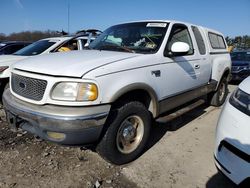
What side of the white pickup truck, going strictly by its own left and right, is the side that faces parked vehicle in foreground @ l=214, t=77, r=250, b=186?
left

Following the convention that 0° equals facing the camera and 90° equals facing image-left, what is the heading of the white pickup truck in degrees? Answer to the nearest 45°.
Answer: approximately 45°

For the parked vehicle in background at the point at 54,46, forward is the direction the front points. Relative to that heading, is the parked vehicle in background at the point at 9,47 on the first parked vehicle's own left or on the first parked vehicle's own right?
on the first parked vehicle's own right

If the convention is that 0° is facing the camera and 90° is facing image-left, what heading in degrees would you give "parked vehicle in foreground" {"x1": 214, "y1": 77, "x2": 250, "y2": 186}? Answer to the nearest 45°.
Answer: approximately 45°

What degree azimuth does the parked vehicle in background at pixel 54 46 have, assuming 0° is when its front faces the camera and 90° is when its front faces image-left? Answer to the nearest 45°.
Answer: approximately 45°

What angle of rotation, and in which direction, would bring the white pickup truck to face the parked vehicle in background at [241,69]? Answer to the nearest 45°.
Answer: approximately 180°

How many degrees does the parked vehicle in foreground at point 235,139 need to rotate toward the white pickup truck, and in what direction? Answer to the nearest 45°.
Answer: approximately 45° to its right

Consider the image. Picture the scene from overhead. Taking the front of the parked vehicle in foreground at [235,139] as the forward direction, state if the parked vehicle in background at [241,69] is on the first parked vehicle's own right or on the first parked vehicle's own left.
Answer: on the first parked vehicle's own right

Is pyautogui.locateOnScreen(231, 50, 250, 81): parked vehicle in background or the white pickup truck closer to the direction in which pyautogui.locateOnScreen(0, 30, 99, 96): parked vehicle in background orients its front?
the white pickup truck
